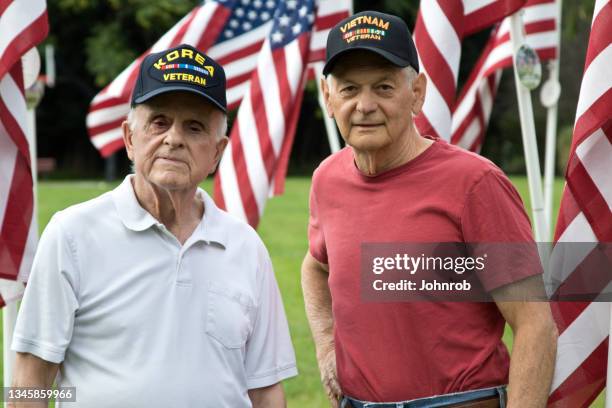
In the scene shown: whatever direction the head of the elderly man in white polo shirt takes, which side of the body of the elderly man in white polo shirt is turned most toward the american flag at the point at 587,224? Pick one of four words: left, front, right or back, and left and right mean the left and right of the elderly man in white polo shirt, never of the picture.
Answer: left

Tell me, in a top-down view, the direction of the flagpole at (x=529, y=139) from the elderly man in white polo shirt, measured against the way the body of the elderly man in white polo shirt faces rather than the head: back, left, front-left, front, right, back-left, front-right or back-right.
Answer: back-left

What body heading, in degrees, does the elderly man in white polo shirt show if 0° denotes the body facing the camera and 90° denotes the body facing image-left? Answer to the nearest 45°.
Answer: approximately 0°

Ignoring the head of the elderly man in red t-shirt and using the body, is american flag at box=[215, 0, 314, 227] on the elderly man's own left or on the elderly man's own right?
on the elderly man's own right

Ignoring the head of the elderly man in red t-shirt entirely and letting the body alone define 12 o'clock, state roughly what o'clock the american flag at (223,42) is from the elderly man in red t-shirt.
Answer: The american flag is roughly at 4 o'clock from the elderly man in red t-shirt.
